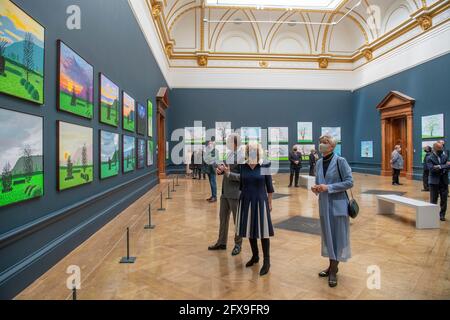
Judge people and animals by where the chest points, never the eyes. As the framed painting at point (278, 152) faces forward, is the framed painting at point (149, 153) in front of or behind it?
in front

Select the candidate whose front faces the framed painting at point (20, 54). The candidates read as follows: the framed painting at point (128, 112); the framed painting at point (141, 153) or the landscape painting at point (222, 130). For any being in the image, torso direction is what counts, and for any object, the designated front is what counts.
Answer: the landscape painting

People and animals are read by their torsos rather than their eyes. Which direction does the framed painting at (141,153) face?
to the viewer's right

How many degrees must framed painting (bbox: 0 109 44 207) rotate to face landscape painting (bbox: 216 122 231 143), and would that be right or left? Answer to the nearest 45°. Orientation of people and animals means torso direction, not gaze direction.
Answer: approximately 90° to its left

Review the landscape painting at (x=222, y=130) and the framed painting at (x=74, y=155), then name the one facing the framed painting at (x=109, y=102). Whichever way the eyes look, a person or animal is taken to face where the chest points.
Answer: the landscape painting

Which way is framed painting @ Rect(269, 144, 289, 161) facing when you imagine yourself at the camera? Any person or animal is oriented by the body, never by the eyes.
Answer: facing the viewer

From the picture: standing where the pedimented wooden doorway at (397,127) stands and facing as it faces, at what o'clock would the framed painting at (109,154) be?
The framed painting is roughly at 11 o'clock from the pedimented wooden doorway.

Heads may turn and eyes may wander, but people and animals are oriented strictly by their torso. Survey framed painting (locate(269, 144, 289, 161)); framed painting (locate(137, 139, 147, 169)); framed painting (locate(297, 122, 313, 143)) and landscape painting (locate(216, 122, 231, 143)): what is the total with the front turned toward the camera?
3

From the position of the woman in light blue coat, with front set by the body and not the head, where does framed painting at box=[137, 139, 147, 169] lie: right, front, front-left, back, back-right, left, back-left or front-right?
right

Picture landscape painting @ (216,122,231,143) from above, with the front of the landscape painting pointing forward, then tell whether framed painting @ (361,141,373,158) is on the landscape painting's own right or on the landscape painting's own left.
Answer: on the landscape painting's own left

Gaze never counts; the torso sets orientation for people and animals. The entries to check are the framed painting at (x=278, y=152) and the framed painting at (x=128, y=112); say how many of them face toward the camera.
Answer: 1

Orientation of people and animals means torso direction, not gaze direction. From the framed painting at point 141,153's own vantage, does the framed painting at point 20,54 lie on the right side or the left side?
on its right

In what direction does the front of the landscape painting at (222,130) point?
toward the camera

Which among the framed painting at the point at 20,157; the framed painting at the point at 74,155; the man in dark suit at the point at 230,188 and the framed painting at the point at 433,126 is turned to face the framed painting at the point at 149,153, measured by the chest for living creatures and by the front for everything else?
the framed painting at the point at 433,126

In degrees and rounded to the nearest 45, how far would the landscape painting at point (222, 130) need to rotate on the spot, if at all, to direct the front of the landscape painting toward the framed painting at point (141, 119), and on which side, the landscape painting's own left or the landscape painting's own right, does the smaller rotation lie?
0° — it already faces it

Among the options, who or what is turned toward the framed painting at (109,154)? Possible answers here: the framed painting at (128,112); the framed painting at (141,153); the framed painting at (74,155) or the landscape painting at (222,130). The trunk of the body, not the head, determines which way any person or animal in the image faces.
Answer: the landscape painting

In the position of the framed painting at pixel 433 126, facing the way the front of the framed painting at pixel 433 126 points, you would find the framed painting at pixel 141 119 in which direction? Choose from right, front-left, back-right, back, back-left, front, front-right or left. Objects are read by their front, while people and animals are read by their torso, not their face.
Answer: front
